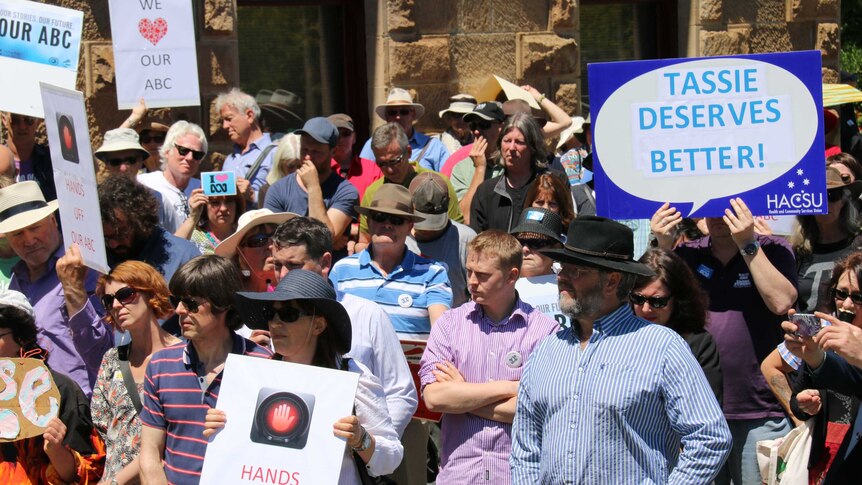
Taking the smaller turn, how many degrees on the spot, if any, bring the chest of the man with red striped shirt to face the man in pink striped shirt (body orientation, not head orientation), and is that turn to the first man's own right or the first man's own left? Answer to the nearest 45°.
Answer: approximately 135° to the first man's own left

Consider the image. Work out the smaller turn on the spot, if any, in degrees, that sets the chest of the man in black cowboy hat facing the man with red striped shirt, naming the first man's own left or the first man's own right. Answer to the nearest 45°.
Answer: approximately 45° to the first man's own right

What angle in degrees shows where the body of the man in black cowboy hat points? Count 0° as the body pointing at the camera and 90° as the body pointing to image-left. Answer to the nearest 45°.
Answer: approximately 45°

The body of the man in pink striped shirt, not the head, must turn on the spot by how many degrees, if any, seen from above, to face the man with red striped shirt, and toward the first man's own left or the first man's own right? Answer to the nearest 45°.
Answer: approximately 45° to the first man's own right

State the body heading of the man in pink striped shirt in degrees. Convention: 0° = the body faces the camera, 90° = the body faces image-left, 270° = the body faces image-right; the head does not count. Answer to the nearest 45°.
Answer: approximately 0°

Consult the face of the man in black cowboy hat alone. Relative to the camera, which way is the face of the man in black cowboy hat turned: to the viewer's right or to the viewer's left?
to the viewer's left

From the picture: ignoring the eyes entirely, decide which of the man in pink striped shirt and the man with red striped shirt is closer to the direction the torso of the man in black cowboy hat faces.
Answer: the man with red striped shirt

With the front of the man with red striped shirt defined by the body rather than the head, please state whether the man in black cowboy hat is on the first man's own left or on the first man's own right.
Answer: on the first man's own left
